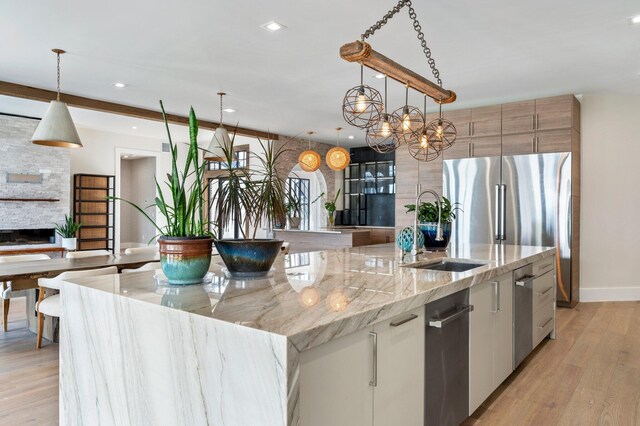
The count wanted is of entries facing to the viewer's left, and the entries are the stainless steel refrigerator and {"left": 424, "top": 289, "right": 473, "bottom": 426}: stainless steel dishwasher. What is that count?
0

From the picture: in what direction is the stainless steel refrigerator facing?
toward the camera

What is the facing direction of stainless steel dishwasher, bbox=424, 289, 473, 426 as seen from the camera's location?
facing the viewer and to the right of the viewer

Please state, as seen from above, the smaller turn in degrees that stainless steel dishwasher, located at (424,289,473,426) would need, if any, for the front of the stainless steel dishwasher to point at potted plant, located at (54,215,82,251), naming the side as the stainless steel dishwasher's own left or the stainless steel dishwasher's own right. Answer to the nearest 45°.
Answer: approximately 180°

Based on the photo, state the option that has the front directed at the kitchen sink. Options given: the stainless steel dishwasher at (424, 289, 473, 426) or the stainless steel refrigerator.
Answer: the stainless steel refrigerator

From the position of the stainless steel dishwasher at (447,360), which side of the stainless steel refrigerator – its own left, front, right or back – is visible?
front

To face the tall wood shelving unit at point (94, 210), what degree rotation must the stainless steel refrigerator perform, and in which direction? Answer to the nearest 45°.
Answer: approximately 90° to its right

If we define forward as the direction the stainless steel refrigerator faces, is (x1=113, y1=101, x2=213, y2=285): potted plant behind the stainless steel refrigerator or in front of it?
in front

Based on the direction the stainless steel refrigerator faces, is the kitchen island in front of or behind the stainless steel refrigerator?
in front

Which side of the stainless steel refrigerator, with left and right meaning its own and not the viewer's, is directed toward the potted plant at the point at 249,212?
front
